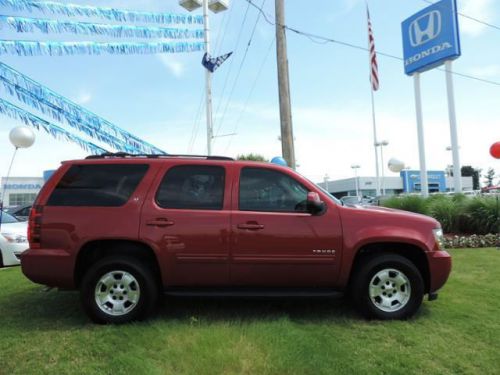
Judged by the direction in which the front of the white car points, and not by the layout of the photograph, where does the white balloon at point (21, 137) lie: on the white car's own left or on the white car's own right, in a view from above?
on the white car's own left

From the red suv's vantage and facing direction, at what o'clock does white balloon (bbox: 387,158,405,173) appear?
The white balloon is roughly at 10 o'clock from the red suv.

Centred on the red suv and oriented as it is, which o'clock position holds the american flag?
The american flag is roughly at 10 o'clock from the red suv.

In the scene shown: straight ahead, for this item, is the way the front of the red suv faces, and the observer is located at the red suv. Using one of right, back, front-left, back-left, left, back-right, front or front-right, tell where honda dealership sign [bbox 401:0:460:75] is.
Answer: front-left

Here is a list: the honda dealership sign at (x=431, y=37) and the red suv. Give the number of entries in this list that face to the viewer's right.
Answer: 1

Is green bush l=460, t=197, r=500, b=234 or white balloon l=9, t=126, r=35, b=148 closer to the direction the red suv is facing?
the green bush

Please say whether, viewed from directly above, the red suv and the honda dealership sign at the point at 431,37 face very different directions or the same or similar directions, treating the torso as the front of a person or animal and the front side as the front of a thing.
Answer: very different directions

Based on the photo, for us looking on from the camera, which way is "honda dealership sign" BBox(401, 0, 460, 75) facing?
facing the viewer and to the left of the viewer

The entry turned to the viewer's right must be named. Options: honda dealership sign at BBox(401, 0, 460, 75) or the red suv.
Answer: the red suv

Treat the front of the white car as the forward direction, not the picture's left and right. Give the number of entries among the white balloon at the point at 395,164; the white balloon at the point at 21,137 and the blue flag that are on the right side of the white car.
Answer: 0

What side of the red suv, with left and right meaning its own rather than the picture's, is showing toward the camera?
right

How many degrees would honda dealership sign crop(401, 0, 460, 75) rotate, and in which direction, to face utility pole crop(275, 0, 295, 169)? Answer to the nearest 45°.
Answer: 0° — it already faces it
